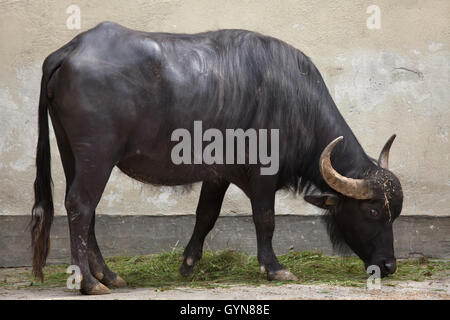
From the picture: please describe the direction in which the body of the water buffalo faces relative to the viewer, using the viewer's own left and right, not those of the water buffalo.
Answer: facing to the right of the viewer
